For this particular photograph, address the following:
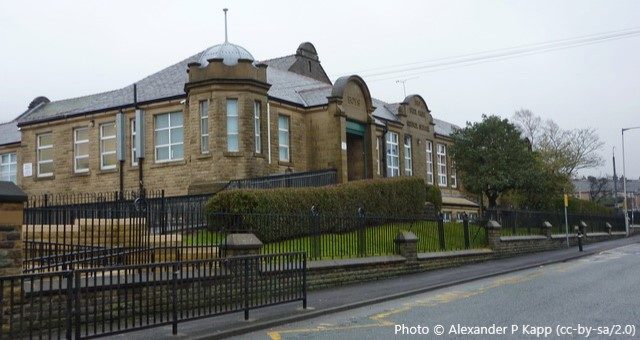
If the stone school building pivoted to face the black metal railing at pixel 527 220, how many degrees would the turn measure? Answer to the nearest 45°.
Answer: approximately 45° to its left

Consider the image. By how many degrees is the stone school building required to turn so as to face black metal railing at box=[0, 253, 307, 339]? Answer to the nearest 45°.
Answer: approximately 45° to its right

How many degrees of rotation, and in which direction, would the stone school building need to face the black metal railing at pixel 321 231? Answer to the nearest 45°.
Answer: approximately 45° to its right

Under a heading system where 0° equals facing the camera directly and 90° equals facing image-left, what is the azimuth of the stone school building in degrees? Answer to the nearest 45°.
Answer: approximately 315°

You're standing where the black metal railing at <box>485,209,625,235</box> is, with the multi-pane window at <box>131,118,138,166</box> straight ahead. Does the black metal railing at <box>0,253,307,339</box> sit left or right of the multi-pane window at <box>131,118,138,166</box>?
left

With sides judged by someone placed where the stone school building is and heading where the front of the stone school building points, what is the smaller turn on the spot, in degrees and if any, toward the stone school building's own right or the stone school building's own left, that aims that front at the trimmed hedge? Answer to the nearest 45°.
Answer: approximately 45° to the stone school building's own right
